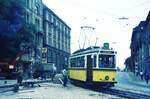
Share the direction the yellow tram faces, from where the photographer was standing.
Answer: facing the viewer and to the right of the viewer
